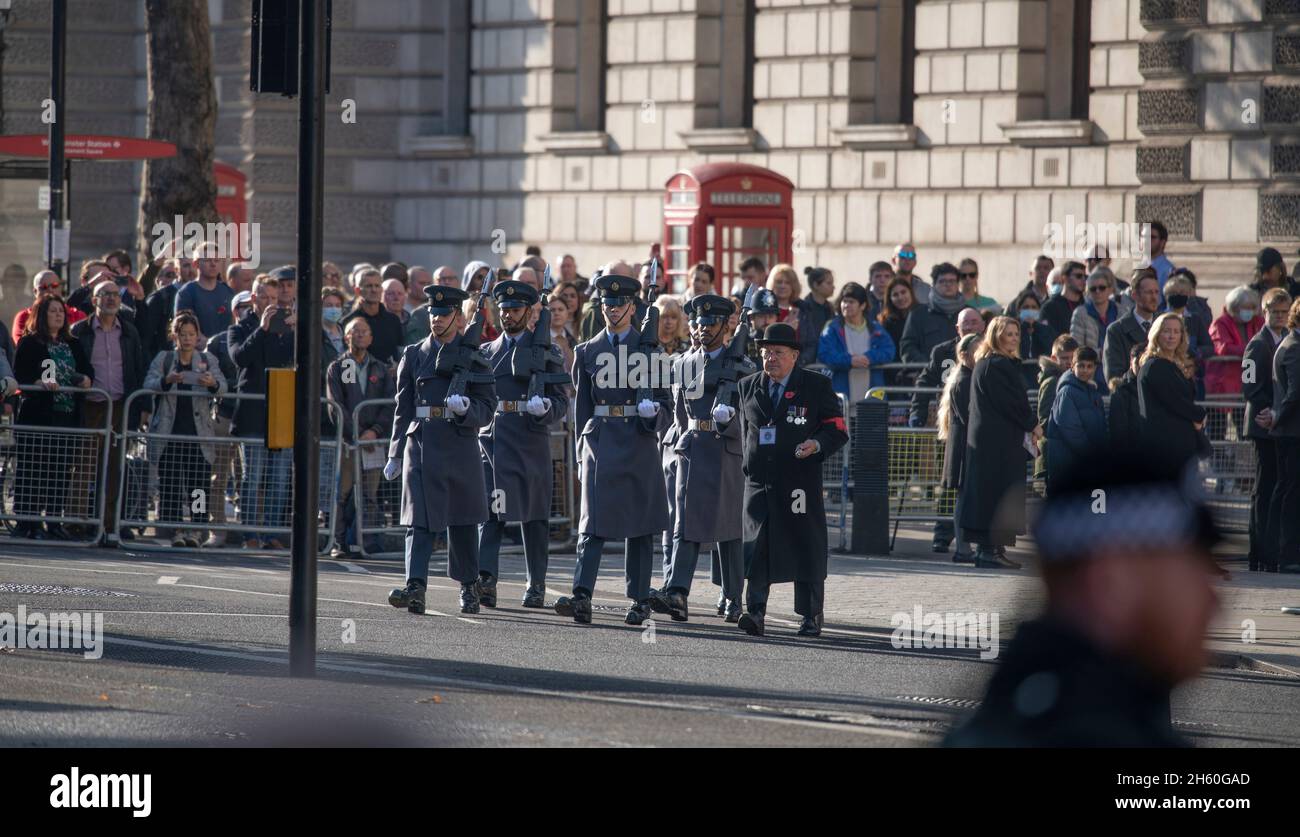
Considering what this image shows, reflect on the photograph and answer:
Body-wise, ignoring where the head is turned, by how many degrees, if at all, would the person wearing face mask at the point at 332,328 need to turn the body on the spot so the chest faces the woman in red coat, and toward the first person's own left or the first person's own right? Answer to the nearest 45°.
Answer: approximately 45° to the first person's own left

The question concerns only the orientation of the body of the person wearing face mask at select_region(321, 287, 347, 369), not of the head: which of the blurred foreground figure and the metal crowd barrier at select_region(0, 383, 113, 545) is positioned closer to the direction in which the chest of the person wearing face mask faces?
the blurred foreground figure

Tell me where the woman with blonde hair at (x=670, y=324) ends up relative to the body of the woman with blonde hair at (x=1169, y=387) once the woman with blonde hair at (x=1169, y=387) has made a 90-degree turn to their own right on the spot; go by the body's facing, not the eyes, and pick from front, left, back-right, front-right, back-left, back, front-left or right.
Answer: front

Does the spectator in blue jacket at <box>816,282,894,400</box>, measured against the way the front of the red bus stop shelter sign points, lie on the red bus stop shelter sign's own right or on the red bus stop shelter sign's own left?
on the red bus stop shelter sign's own left

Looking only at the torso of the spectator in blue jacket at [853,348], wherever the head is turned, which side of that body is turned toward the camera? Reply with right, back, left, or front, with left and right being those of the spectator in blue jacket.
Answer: front

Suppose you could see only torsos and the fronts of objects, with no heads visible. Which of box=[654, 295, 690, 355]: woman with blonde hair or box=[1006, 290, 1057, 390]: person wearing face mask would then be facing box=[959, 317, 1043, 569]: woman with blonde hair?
the person wearing face mask

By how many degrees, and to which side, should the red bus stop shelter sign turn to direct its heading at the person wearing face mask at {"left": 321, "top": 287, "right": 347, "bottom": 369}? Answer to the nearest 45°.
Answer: approximately 45° to its left

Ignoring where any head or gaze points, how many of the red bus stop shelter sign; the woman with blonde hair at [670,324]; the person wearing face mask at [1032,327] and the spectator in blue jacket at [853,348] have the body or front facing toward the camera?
4

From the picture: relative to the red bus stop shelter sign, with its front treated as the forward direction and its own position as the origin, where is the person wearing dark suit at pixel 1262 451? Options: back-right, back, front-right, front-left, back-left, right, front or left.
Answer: front-left

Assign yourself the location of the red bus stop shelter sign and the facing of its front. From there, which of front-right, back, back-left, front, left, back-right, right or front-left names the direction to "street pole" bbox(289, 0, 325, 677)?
front

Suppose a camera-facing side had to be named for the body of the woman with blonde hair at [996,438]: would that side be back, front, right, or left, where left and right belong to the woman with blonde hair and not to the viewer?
right

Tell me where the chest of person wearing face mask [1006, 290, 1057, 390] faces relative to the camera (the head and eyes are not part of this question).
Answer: toward the camera
